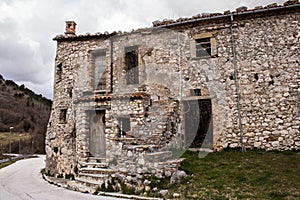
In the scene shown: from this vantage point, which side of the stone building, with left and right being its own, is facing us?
front
